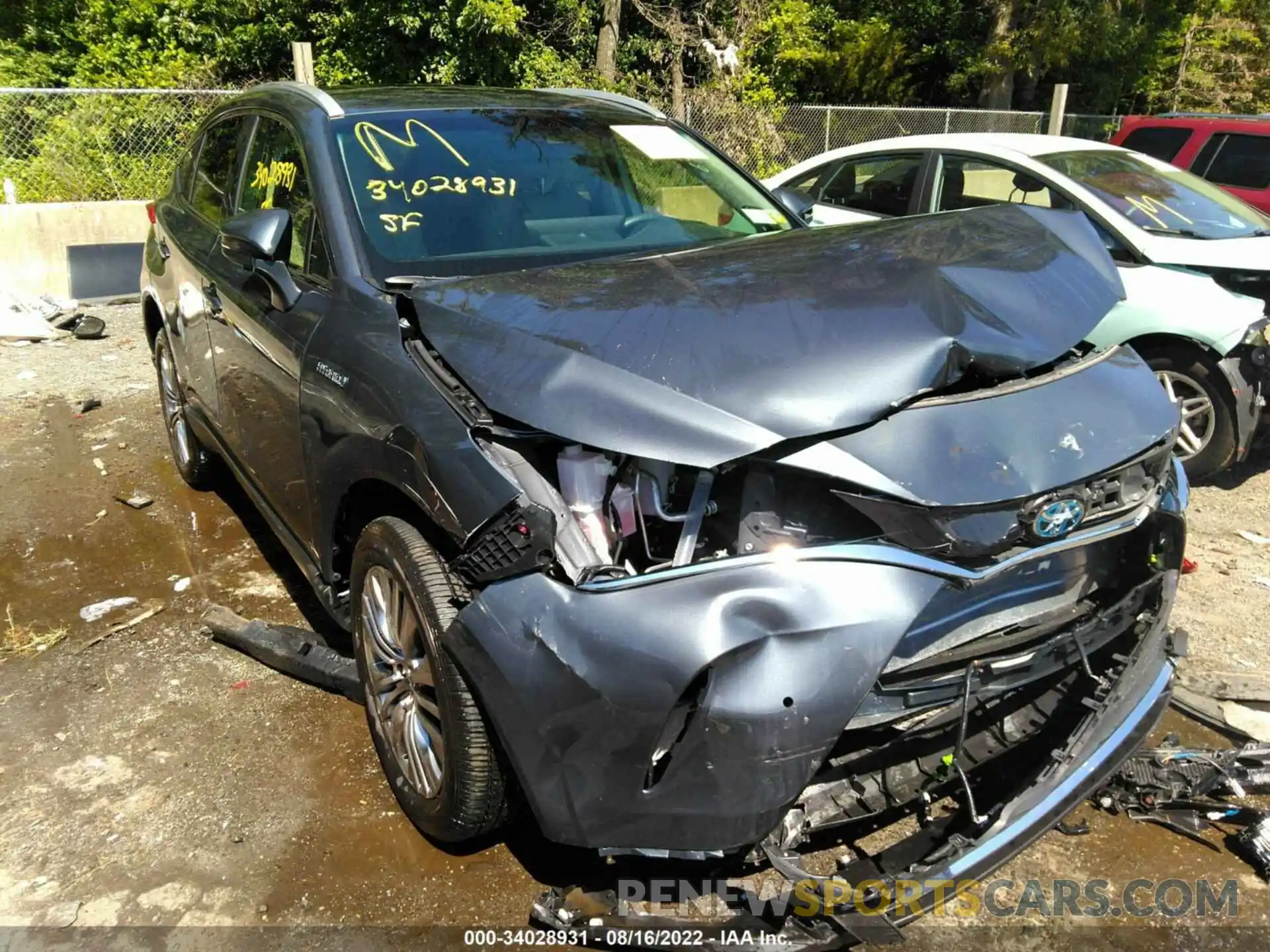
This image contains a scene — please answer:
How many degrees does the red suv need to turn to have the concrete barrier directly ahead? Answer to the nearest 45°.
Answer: approximately 135° to its right

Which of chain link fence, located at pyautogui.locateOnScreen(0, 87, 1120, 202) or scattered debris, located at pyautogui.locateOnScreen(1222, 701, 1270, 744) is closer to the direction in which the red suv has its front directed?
the scattered debris

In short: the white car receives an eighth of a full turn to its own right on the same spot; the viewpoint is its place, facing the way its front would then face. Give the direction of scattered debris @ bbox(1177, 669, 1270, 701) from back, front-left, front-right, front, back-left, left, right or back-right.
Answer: front

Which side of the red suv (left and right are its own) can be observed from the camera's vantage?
right

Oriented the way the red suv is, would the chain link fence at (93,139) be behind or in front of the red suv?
behind

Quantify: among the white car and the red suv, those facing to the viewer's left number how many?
0

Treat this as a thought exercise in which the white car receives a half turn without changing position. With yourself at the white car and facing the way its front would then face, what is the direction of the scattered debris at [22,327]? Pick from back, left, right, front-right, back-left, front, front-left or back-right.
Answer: front-left

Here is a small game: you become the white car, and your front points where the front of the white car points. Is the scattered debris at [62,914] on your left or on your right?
on your right

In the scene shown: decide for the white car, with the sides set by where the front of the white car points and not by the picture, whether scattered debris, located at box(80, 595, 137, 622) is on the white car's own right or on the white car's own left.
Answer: on the white car's own right

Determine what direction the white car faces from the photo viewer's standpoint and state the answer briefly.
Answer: facing the viewer and to the right of the viewer

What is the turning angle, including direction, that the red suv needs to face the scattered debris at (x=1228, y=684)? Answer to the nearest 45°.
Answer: approximately 90° to its right

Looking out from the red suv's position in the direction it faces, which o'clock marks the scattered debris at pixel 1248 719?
The scattered debris is roughly at 3 o'clock from the red suv.

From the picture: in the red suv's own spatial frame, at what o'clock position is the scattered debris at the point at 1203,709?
The scattered debris is roughly at 3 o'clock from the red suv.

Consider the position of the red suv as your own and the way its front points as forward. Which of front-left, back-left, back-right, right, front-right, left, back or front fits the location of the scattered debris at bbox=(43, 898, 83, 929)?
right

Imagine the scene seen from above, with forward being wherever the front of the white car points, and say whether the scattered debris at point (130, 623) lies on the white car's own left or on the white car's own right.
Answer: on the white car's own right
